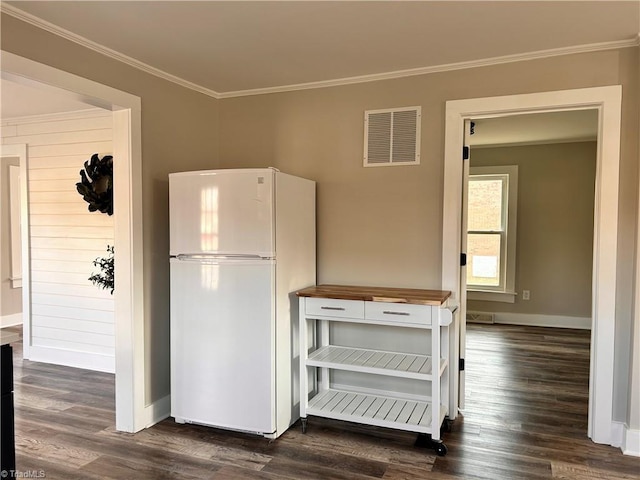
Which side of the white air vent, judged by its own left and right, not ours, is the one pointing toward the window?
back

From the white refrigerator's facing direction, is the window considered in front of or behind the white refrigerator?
behind

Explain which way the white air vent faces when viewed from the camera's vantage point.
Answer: facing the viewer

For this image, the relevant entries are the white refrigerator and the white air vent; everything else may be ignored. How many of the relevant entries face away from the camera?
0

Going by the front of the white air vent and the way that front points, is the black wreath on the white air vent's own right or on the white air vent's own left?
on the white air vent's own right

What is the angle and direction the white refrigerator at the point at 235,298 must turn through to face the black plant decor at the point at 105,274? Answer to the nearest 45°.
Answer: approximately 90° to its right

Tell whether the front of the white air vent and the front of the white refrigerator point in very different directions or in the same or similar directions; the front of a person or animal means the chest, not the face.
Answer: same or similar directions

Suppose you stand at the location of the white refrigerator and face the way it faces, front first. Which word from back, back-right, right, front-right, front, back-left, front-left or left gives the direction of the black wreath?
right
